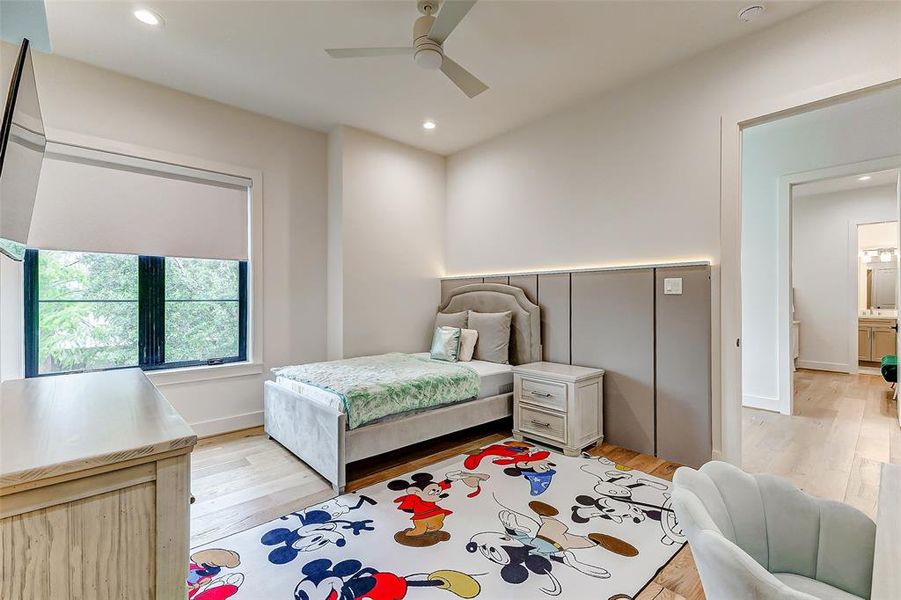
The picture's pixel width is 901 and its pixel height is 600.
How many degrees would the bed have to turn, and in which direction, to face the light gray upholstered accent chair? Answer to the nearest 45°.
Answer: approximately 90° to its left

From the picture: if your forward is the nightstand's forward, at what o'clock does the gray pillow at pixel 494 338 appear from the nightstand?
The gray pillow is roughly at 3 o'clock from the nightstand.

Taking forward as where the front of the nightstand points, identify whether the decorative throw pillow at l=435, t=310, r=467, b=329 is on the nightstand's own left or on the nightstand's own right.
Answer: on the nightstand's own right

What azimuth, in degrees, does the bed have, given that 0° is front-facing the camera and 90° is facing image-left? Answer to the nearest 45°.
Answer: approximately 45°

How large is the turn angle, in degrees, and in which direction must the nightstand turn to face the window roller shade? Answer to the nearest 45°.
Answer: approximately 45° to its right
